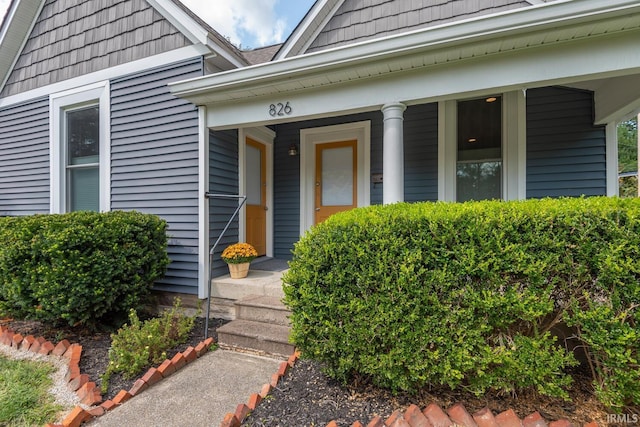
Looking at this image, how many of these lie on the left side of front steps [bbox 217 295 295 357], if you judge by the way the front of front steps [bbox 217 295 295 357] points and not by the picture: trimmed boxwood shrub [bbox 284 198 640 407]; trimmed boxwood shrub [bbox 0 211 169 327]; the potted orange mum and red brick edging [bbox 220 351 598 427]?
2

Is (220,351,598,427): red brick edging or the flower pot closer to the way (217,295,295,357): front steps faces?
the red brick edging

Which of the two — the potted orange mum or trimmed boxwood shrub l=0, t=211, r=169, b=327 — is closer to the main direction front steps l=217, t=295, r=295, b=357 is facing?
the trimmed boxwood shrub

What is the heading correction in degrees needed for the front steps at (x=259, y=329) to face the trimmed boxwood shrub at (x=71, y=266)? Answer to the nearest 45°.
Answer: approximately 45° to its right

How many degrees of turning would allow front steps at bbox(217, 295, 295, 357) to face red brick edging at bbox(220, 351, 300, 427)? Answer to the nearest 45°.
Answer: approximately 45° to its left

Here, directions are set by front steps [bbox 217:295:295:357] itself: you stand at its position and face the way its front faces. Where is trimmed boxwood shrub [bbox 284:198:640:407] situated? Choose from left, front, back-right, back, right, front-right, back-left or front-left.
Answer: left

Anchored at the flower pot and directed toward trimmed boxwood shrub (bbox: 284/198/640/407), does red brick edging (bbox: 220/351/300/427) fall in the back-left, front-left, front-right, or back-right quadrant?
front-right

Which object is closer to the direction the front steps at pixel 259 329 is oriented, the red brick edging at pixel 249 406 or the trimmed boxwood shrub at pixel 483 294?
the red brick edging

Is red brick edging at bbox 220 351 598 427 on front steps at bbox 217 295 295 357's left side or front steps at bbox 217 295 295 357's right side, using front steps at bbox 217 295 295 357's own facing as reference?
on its left

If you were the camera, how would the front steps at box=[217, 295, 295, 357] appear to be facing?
facing the viewer and to the left of the viewer

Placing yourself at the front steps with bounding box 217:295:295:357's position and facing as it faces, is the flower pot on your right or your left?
on your right
